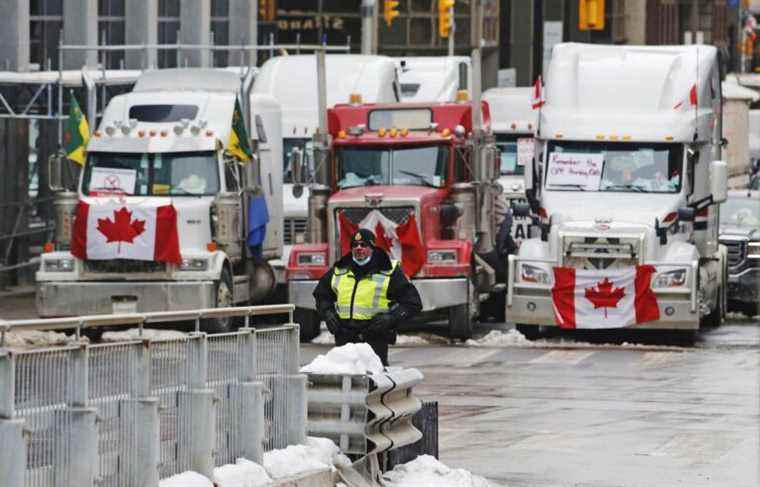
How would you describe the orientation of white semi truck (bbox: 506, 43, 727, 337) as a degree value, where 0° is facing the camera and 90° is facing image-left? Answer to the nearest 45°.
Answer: approximately 0°

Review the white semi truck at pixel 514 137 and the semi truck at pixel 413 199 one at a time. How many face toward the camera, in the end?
2

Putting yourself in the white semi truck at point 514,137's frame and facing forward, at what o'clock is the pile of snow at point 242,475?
The pile of snow is roughly at 12 o'clock from the white semi truck.

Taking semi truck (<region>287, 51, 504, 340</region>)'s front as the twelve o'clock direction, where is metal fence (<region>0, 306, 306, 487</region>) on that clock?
The metal fence is roughly at 12 o'clock from the semi truck.
